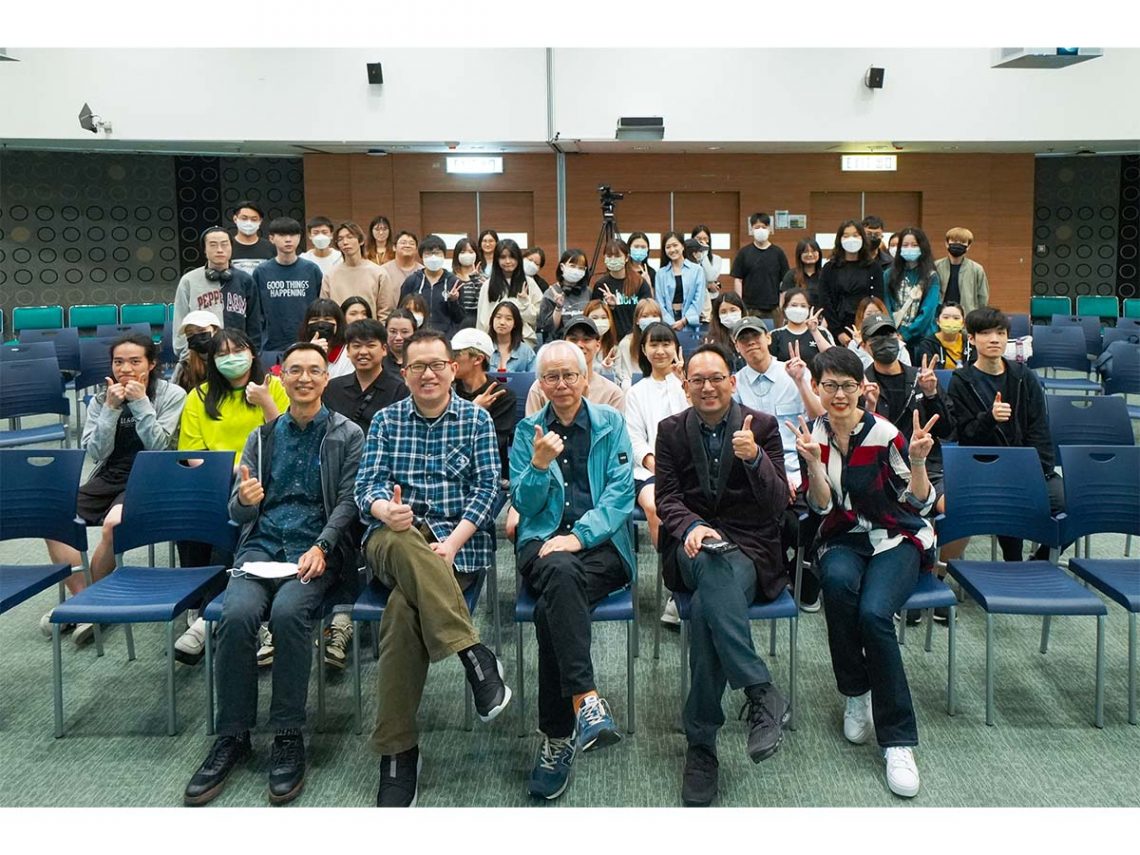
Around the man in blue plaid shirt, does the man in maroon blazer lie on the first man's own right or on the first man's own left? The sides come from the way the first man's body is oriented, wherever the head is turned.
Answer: on the first man's own left

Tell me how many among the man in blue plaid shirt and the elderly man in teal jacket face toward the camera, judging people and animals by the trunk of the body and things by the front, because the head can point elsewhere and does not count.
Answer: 2

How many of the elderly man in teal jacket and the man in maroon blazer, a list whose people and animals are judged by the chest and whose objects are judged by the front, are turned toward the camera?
2

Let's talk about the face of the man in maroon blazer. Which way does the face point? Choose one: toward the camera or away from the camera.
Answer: toward the camera

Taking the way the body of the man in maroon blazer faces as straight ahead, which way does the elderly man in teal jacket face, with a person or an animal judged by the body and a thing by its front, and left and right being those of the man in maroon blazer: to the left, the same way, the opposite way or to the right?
the same way

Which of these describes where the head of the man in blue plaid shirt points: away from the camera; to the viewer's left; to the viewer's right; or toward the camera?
toward the camera

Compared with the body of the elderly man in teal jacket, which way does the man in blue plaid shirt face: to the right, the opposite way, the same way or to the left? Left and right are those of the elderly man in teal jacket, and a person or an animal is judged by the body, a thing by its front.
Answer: the same way

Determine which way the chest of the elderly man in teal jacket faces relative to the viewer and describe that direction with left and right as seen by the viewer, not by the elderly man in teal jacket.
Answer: facing the viewer

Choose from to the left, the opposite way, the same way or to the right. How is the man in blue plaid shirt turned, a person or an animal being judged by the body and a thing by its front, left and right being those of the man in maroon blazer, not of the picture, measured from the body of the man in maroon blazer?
the same way

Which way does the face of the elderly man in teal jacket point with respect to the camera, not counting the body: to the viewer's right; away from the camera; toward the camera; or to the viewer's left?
toward the camera
